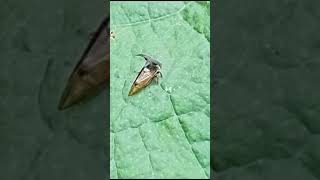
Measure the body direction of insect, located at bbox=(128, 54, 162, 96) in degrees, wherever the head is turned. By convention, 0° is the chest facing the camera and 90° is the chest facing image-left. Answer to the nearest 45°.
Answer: approximately 225°
